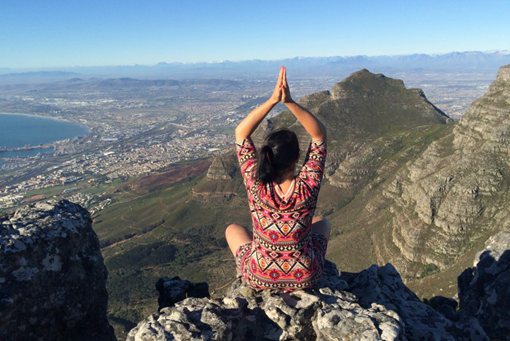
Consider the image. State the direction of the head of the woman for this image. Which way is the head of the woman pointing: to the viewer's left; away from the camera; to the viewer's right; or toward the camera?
away from the camera

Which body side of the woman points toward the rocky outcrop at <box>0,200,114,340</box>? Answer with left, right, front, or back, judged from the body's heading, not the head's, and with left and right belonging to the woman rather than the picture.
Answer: left

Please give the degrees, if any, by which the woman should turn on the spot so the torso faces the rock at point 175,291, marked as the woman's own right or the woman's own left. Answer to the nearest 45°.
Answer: approximately 45° to the woman's own left

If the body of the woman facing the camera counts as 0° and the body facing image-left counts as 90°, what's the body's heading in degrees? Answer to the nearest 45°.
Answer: approximately 180°
